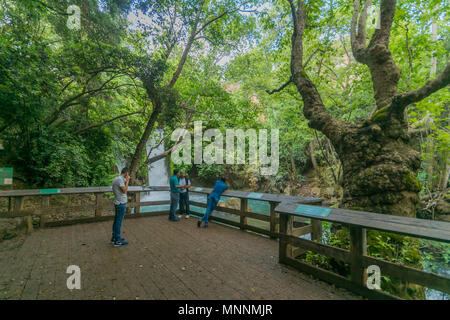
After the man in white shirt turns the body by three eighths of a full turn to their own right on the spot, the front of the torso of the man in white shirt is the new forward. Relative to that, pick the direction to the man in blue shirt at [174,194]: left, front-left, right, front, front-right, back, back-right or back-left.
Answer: back

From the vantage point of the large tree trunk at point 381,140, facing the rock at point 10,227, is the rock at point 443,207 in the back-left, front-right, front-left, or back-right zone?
back-right

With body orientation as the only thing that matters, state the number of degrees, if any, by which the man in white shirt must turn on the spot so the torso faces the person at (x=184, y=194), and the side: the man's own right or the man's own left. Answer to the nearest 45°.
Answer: approximately 45° to the man's own left

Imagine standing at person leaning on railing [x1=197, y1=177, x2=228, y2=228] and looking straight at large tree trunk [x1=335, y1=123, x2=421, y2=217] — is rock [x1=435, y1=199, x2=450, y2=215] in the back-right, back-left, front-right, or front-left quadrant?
front-left

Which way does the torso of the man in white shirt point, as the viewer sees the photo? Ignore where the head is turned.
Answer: to the viewer's right

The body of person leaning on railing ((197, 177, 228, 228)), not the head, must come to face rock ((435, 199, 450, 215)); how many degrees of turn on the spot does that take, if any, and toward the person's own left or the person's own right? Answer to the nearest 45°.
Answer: approximately 45° to the person's own right

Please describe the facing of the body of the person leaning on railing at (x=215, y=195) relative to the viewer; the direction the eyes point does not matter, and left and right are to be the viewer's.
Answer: facing away from the viewer and to the right of the viewer

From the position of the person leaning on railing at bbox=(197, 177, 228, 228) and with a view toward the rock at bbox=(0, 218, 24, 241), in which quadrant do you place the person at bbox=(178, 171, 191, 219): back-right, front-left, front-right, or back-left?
front-right

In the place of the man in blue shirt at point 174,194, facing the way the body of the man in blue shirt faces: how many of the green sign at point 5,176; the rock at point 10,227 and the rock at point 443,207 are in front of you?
1

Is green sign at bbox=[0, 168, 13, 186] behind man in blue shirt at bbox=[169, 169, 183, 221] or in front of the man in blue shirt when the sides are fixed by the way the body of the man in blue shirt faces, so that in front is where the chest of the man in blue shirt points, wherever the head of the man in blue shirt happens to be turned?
behind
